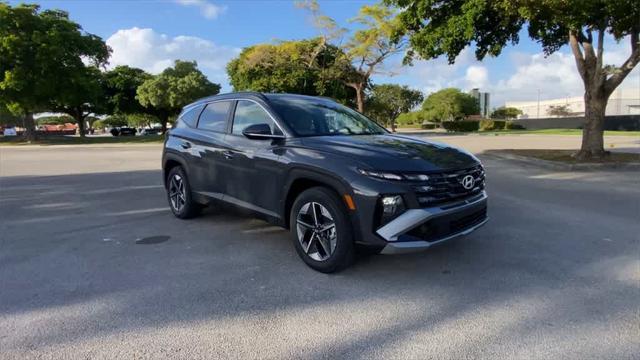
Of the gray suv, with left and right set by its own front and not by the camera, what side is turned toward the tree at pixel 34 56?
back

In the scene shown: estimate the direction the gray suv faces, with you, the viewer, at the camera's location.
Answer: facing the viewer and to the right of the viewer

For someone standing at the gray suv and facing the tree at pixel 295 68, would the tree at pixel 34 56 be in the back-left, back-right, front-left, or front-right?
front-left

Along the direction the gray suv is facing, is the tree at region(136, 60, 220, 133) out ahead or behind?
behind

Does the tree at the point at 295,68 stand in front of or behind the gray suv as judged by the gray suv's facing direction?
behind

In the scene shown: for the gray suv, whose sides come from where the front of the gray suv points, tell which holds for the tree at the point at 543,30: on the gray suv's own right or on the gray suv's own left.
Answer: on the gray suv's own left
